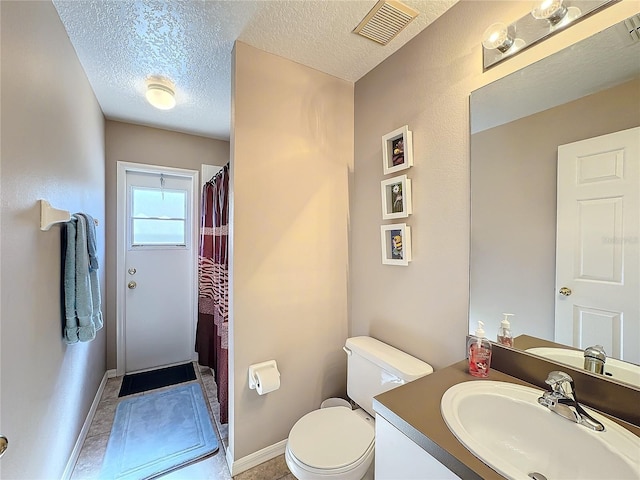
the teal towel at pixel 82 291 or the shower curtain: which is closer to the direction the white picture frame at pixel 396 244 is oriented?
the teal towel

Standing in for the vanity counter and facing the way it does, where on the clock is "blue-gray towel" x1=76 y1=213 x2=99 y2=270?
The blue-gray towel is roughly at 1 o'clock from the vanity counter.

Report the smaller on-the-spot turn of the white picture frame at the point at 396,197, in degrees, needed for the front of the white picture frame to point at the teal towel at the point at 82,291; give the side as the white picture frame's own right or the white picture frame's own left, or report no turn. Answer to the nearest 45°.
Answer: approximately 45° to the white picture frame's own right

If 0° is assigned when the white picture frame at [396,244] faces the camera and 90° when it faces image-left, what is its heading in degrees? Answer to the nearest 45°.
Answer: approximately 45°

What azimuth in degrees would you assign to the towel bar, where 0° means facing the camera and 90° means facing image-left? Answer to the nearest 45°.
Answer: approximately 270°

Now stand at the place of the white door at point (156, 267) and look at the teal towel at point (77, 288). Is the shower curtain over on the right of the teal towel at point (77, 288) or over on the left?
left

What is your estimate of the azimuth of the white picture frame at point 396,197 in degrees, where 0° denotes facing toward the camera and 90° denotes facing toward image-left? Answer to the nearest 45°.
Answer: approximately 45°
